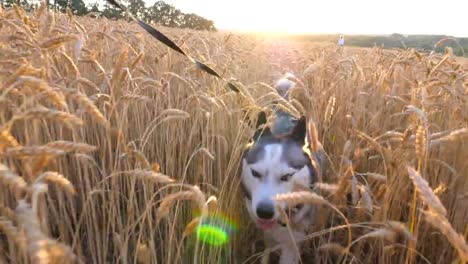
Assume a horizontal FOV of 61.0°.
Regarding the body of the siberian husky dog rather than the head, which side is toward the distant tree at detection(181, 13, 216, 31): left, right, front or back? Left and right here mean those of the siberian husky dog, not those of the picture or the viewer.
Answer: back

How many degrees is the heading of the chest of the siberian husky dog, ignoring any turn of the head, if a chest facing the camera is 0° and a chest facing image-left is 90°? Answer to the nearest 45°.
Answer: approximately 0°

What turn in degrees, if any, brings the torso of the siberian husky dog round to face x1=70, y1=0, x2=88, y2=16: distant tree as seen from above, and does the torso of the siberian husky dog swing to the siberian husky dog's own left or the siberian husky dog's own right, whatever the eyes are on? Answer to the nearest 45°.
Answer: approximately 135° to the siberian husky dog's own right
